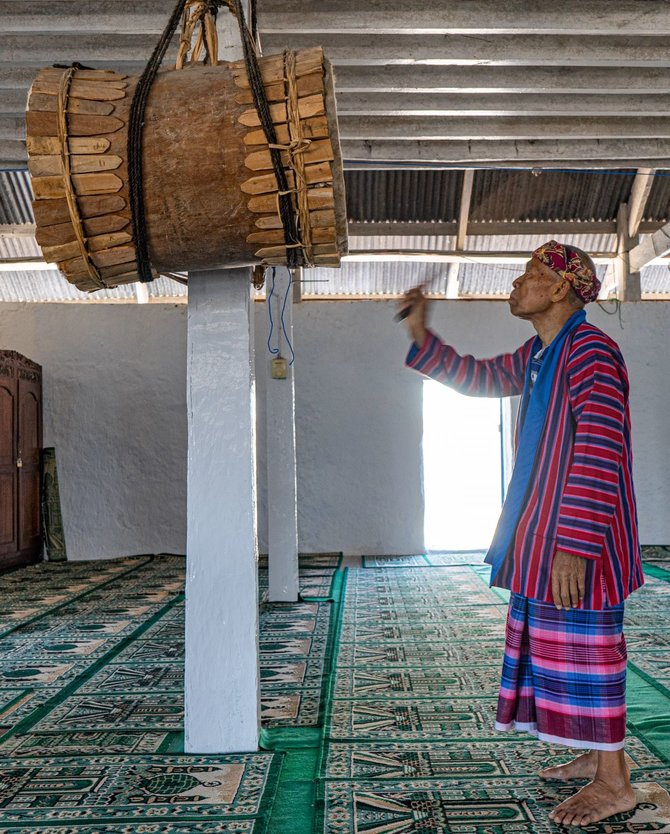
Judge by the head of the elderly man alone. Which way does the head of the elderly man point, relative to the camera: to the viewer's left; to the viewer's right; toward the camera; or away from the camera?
to the viewer's left

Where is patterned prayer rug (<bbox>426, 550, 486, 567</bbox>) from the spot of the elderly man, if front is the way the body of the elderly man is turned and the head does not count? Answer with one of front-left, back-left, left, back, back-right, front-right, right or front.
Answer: right

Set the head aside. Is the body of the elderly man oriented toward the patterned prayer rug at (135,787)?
yes

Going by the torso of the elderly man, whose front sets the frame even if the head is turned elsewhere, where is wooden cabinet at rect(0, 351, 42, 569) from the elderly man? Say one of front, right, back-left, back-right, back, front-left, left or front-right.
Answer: front-right

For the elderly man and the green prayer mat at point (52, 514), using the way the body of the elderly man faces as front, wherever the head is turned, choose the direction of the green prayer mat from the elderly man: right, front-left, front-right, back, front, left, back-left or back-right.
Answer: front-right

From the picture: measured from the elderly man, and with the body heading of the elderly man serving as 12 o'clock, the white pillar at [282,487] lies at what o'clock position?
The white pillar is roughly at 2 o'clock from the elderly man.

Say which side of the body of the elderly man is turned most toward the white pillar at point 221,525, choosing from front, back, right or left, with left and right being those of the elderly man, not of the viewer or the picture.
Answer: front

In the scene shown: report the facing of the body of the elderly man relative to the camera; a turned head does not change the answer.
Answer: to the viewer's left
